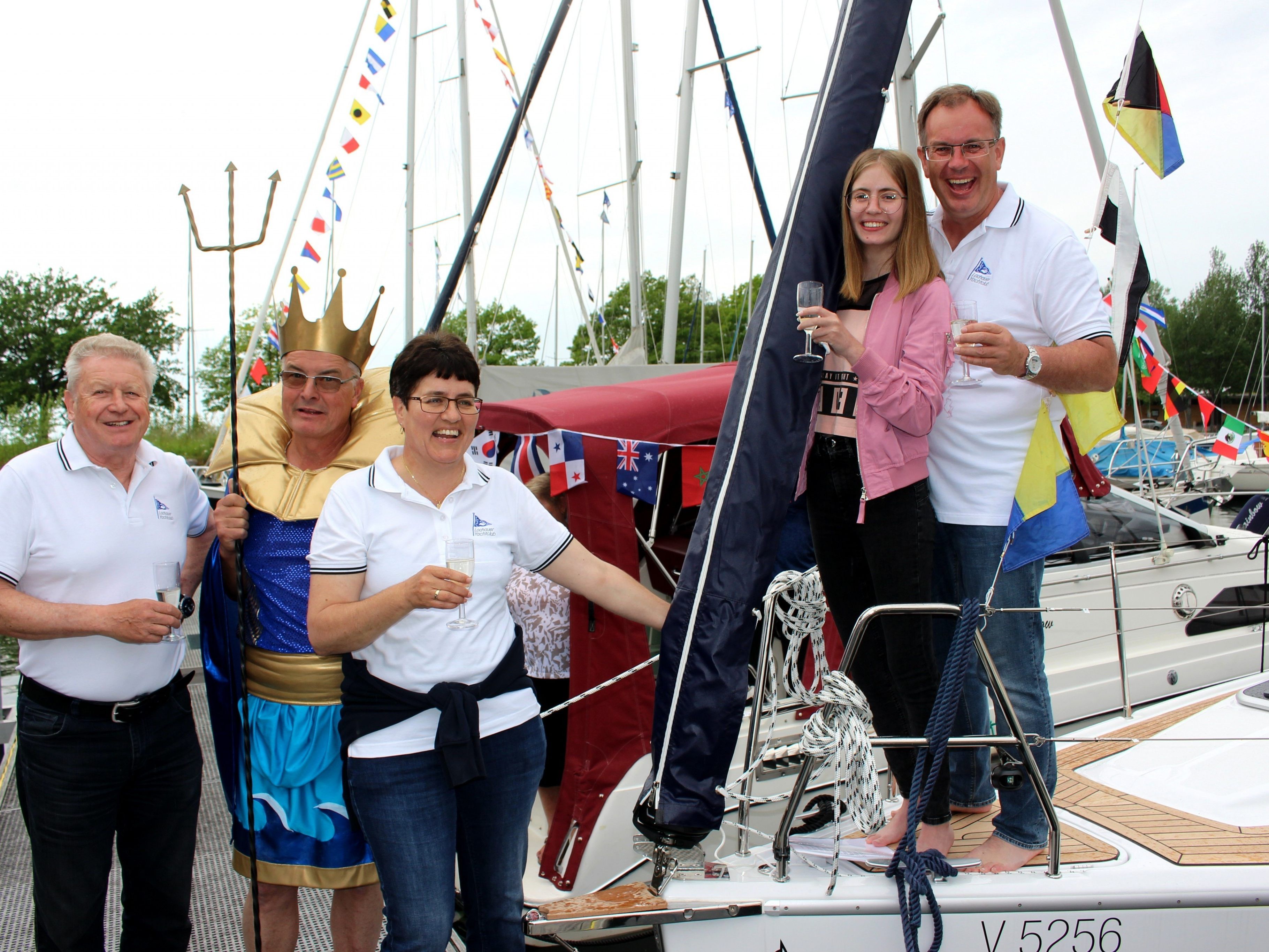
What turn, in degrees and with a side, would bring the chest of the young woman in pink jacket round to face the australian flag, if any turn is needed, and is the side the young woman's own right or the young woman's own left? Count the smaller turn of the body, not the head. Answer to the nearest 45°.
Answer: approximately 90° to the young woman's own right

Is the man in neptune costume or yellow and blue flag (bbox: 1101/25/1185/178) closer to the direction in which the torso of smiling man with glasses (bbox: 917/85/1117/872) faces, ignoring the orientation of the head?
the man in neptune costume

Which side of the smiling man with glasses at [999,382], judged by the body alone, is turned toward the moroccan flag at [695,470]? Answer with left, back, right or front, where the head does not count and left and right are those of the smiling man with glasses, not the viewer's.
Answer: right

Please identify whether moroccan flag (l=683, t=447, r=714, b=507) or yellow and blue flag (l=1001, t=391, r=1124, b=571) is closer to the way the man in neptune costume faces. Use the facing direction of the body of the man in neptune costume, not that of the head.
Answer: the yellow and blue flag

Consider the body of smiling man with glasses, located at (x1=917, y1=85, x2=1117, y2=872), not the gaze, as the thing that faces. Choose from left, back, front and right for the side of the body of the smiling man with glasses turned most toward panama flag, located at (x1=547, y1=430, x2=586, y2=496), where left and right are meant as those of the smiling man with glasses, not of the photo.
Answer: right

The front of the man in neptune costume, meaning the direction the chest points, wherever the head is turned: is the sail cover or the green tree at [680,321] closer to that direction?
the sail cover

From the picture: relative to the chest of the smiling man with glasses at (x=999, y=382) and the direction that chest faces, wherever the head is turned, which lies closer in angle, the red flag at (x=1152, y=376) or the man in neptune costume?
the man in neptune costume

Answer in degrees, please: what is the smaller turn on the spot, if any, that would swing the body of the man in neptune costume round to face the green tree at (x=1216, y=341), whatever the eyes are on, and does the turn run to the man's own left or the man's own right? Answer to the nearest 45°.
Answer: approximately 135° to the man's own left

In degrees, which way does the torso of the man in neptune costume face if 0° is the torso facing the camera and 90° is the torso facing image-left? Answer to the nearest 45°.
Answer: approximately 0°
